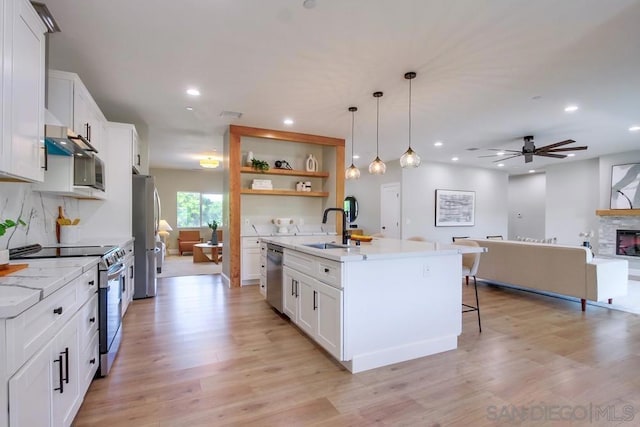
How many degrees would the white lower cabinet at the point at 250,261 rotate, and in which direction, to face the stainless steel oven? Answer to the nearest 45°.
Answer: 0° — it already faces it

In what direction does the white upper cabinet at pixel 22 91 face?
to the viewer's right

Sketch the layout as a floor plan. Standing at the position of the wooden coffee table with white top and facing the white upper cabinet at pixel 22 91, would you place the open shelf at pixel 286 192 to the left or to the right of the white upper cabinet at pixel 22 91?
left

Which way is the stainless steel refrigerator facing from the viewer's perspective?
to the viewer's right

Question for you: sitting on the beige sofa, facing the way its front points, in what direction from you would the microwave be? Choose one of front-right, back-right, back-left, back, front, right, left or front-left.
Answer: back

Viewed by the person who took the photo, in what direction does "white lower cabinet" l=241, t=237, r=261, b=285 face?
facing the viewer

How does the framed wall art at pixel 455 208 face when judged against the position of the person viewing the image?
facing the viewer and to the right of the viewer

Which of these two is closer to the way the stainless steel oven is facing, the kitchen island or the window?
the kitchen island

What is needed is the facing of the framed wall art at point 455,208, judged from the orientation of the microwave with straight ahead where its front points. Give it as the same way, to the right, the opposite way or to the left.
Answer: to the right

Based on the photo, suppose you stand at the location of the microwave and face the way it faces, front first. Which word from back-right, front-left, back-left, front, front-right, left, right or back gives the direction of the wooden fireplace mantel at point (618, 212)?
front

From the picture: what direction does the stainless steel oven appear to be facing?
to the viewer's right

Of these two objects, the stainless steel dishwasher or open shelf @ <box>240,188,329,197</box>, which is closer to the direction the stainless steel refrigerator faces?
the open shelf

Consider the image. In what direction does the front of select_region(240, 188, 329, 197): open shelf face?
toward the camera

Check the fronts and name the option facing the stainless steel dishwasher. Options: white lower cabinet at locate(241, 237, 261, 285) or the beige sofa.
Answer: the white lower cabinet

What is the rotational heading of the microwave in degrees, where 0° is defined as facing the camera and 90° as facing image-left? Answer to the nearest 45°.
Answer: approximately 270°

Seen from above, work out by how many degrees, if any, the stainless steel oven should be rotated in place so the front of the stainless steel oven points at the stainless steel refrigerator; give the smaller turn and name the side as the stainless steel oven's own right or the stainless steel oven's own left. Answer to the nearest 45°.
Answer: approximately 90° to the stainless steel oven's own left

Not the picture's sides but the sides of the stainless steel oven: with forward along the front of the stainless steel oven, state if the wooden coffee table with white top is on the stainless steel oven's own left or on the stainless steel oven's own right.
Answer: on the stainless steel oven's own left
